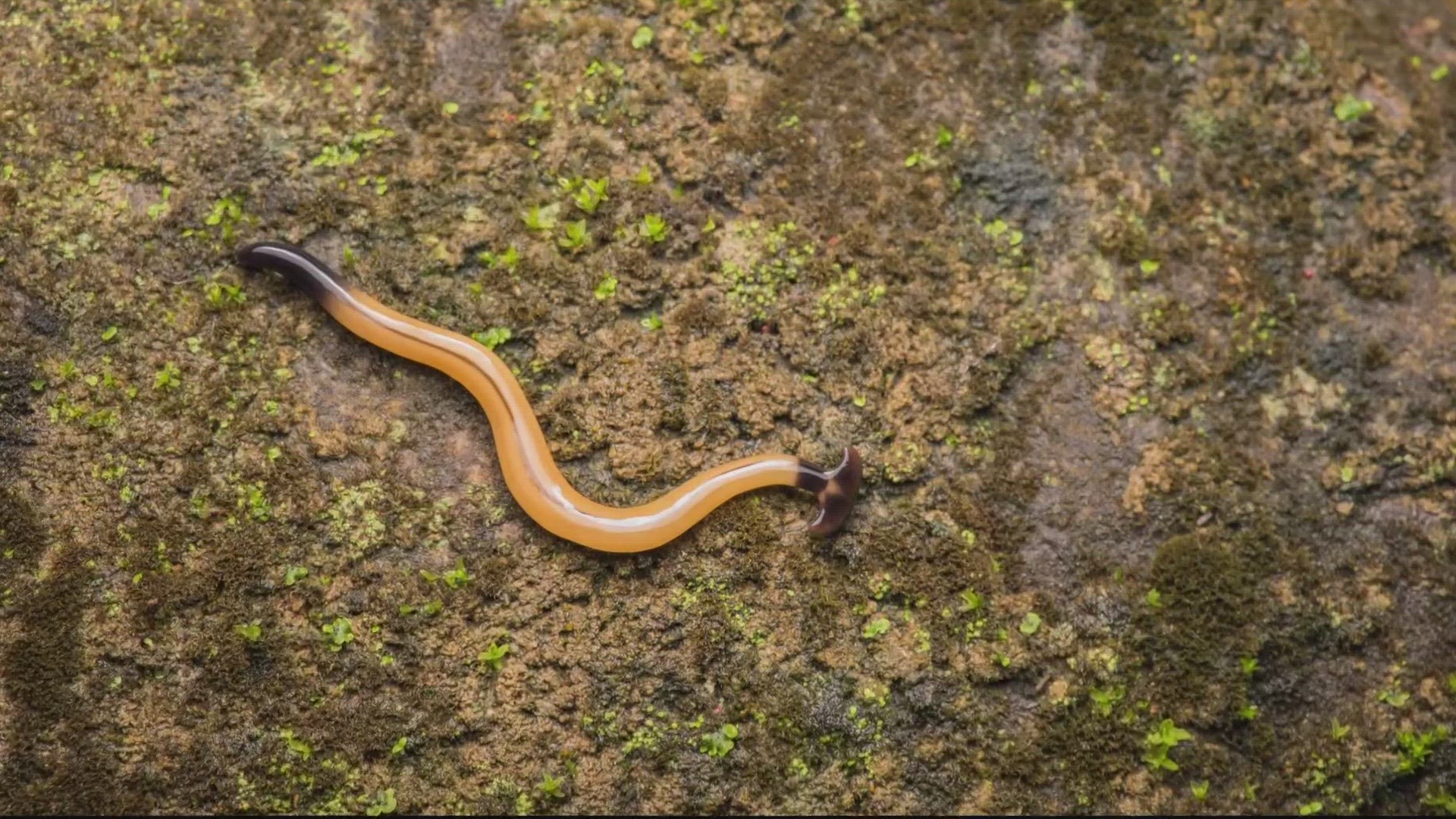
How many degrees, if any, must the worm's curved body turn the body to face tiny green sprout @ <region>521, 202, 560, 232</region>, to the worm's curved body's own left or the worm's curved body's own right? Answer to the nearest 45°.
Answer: approximately 90° to the worm's curved body's own left

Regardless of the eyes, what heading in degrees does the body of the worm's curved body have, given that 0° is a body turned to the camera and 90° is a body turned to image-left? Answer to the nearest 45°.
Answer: approximately 270°

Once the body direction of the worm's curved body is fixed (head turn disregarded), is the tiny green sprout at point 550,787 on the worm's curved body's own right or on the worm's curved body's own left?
on the worm's curved body's own right

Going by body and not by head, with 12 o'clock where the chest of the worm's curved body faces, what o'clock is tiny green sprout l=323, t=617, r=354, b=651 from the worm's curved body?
The tiny green sprout is roughly at 5 o'clock from the worm's curved body.

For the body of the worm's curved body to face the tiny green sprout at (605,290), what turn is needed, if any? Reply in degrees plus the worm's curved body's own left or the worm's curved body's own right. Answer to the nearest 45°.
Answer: approximately 90° to the worm's curved body's own left

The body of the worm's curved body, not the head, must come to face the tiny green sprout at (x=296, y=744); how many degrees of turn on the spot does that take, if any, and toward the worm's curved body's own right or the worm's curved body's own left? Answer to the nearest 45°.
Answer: approximately 135° to the worm's curved body's own right
